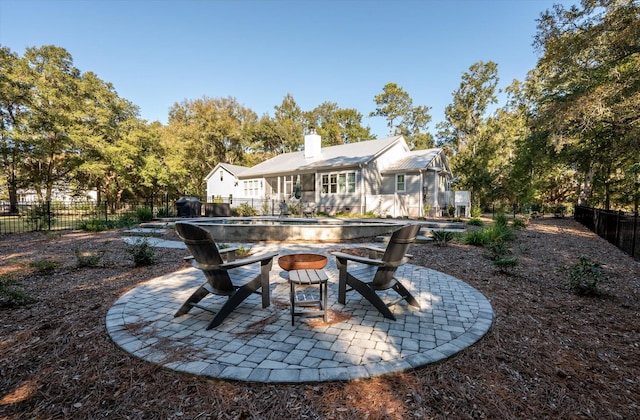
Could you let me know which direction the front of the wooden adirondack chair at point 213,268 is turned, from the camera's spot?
facing away from the viewer and to the right of the viewer

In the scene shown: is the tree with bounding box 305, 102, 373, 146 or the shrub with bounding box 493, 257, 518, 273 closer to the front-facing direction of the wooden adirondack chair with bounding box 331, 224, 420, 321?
the tree

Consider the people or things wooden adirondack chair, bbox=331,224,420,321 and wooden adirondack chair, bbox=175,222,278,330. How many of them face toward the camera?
0

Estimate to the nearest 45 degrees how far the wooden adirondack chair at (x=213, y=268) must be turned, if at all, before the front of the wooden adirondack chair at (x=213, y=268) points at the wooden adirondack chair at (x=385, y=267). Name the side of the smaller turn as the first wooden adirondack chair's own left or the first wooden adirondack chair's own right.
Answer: approximately 45° to the first wooden adirondack chair's own right

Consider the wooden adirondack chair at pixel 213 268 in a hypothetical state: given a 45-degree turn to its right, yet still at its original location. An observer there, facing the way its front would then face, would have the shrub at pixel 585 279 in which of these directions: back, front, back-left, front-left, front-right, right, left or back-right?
front

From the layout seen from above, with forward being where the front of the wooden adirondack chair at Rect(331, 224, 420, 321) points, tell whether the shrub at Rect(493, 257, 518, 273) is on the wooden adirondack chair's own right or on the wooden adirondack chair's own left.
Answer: on the wooden adirondack chair's own right

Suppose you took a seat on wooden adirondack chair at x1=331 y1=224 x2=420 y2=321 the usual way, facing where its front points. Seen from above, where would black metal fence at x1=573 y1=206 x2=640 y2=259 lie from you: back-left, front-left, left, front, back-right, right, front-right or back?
right

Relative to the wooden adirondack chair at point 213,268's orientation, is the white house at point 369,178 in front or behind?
in front
